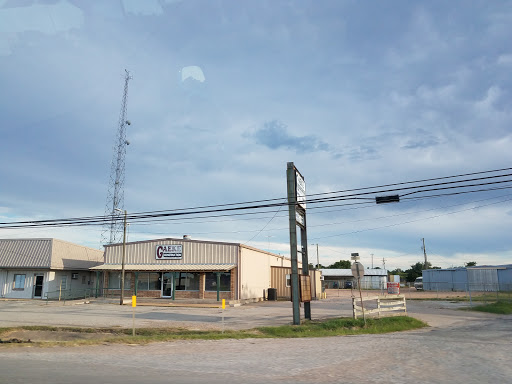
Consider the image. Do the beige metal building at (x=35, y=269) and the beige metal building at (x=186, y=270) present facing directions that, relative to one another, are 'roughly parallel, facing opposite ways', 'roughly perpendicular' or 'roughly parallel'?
roughly parallel

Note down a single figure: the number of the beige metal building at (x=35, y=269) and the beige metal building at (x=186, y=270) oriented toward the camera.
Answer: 2

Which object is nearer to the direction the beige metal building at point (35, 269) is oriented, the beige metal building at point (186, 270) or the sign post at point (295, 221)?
the sign post

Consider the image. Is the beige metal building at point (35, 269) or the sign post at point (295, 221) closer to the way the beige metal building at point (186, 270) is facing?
the sign post

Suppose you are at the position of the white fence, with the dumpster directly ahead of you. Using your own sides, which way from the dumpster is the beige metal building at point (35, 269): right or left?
left

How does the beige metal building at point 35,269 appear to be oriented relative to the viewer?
toward the camera

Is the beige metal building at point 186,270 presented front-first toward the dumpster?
no

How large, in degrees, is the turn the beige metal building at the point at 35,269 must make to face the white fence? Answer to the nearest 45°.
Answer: approximately 45° to its left

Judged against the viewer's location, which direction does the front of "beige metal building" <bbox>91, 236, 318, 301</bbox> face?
facing the viewer

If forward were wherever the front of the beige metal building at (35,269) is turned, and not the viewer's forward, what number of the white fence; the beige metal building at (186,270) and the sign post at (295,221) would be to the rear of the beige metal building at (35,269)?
0

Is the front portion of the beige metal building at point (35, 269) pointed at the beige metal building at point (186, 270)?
no

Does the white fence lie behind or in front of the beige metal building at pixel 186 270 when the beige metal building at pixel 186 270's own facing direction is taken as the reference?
in front

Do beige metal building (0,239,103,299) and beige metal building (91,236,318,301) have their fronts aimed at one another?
no

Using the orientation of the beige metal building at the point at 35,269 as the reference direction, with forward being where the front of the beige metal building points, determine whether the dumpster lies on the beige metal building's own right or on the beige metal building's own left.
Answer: on the beige metal building's own left

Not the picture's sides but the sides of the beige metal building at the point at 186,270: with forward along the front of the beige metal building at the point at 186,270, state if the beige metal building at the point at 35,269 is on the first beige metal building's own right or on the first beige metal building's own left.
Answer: on the first beige metal building's own right

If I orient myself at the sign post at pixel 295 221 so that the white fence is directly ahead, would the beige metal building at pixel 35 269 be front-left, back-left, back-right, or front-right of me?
back-left
